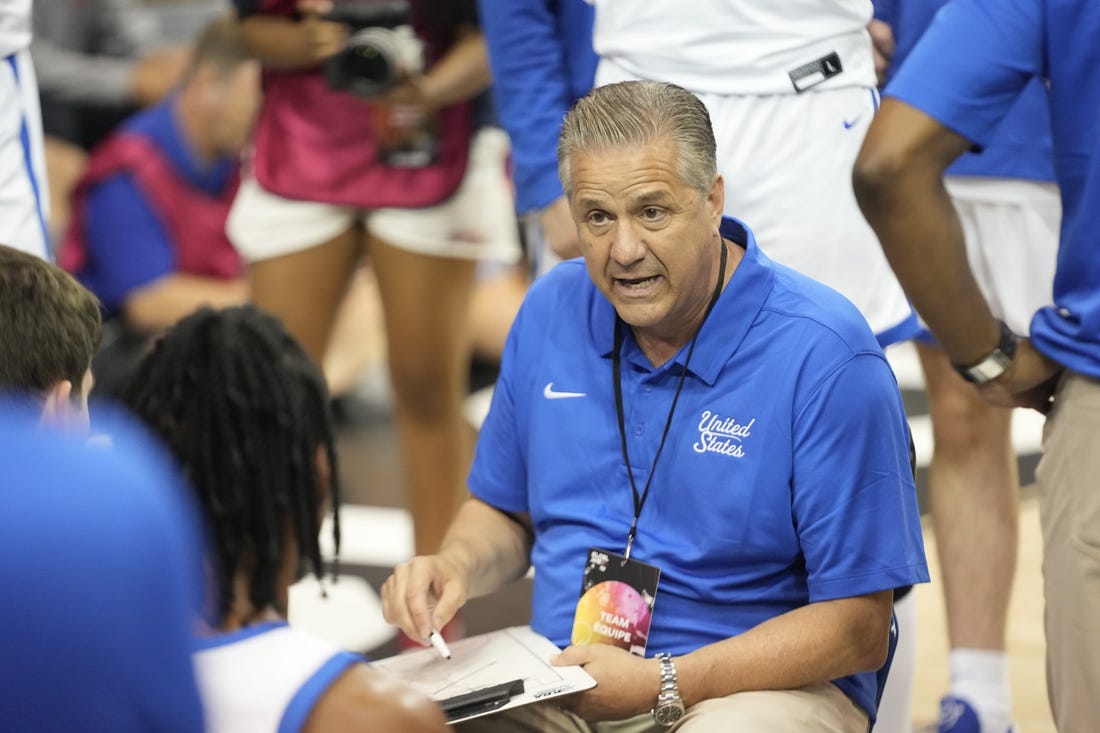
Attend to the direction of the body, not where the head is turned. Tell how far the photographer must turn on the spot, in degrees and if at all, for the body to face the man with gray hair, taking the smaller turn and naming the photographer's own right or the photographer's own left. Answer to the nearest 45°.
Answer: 0° — they already face them

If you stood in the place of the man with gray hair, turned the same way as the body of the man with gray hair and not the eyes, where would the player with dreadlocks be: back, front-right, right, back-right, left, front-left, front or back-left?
front

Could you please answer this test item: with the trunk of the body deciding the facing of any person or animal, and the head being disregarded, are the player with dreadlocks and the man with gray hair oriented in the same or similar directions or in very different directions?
very different directions

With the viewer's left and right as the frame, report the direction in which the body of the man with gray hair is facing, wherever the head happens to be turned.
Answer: facing the viewer and to the left of the viewer

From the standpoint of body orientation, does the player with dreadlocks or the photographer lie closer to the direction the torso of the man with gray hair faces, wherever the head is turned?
the player with dreadlocks

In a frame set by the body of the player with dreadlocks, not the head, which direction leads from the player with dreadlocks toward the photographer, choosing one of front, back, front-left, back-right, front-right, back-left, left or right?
front-left

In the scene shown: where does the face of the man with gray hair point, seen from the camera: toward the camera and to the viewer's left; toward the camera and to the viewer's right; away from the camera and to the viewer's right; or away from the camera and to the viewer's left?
toward the camera and to the viewer's left

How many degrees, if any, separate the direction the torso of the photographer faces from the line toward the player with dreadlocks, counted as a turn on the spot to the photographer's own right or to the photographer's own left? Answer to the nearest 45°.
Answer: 0° — they already face them

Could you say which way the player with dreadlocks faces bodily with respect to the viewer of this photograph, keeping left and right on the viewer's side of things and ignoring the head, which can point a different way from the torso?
facing away from the viewer and to the right of the viewer

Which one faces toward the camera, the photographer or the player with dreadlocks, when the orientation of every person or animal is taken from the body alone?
the photographer

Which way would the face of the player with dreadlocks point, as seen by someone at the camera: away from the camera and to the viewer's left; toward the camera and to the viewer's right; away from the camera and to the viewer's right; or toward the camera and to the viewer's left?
away from the camera and to the viewer's right

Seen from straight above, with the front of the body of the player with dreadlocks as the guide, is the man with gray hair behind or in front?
in front

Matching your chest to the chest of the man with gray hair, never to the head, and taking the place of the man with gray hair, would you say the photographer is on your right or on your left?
on your right

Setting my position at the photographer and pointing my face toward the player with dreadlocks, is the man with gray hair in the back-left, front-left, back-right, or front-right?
front-left

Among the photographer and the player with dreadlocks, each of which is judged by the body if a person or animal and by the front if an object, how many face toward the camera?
1

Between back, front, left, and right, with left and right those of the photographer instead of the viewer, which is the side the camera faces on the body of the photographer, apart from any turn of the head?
front
